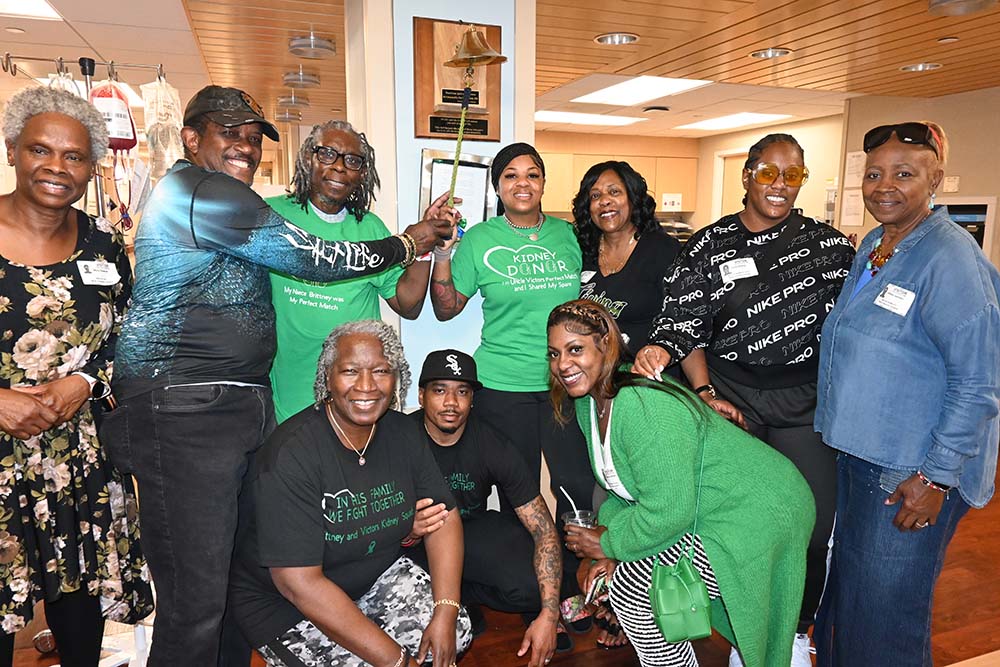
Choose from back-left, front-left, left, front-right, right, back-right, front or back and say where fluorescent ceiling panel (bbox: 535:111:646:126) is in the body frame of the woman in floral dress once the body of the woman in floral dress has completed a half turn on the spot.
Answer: front-right

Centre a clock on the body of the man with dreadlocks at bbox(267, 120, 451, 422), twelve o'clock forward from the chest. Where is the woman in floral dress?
The woman in floral dress is roughly at 2 o'clock from the man with dreadlocks.

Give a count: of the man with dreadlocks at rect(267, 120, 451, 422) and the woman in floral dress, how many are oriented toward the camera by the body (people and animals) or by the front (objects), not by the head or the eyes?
2

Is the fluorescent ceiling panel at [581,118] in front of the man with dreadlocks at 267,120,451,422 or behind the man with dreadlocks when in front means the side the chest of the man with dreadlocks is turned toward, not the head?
behind

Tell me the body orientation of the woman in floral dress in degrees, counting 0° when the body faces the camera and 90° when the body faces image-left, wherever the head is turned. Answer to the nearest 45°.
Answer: approximately 0°

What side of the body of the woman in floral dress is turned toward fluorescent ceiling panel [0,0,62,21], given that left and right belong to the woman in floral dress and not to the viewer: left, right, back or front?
back

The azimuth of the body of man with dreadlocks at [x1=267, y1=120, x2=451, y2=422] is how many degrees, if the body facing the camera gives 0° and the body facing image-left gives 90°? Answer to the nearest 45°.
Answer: approximately 0°

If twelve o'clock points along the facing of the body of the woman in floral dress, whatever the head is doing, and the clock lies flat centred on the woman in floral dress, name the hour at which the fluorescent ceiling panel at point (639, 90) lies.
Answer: The fluorescent ceiling panel is roughly at 8 o'clock from the woman in floral dress.

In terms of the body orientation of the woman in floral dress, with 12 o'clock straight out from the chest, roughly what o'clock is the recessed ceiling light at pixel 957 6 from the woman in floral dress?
The recessed ceiling light is roughly at 9 o'clock from the woman in floral dress.

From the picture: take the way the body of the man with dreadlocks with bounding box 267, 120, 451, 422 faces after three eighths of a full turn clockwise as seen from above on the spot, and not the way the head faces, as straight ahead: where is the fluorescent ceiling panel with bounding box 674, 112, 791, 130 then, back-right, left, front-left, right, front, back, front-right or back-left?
right
